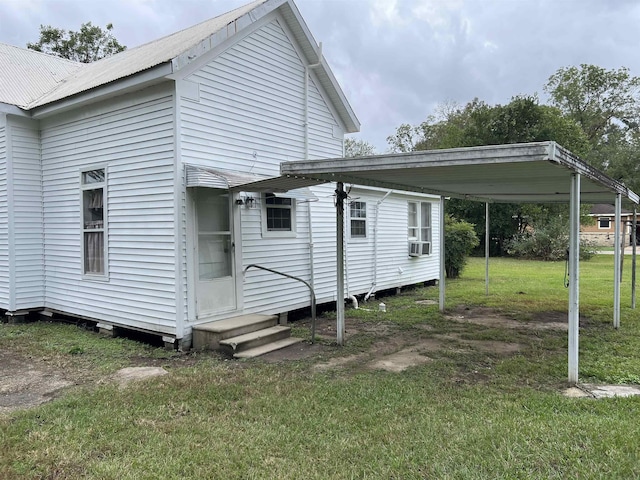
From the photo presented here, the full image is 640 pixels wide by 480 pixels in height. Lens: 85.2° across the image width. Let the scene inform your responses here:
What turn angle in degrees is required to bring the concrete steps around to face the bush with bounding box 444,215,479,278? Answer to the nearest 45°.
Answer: approximately 90° to its left

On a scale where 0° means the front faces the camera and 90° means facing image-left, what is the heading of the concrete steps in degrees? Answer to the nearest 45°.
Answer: approximately 315°

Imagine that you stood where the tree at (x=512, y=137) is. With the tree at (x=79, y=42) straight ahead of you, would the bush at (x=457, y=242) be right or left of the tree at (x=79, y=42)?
left

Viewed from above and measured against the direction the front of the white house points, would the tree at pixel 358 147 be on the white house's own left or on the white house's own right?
on the white house's own left

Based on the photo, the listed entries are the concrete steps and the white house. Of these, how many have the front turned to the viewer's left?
0

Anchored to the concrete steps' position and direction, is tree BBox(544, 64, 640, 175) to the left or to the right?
on its left

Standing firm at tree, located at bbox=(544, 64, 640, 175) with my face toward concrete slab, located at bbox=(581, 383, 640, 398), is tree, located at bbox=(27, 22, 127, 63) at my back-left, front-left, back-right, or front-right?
front-right

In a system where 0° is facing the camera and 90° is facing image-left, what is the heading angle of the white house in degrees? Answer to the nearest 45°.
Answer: approximately 315°

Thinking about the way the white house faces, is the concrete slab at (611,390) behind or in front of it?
in front

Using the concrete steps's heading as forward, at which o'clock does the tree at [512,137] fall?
The tree is roughly at 9 o'clock from the concrete steps.

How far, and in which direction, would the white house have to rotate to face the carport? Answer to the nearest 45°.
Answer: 0° — it already faces it

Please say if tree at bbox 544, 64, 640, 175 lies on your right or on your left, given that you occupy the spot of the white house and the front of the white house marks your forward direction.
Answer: on your left

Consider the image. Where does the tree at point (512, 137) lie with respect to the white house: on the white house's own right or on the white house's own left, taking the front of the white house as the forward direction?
on the white house's own left
